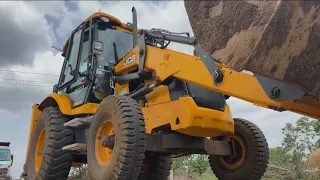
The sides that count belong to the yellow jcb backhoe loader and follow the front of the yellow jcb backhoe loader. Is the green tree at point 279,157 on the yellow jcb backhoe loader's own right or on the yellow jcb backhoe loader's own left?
on the yellow jcb backhoe loader's own left

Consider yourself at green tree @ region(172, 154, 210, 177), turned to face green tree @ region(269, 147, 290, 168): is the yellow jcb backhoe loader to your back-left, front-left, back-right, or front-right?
back-right

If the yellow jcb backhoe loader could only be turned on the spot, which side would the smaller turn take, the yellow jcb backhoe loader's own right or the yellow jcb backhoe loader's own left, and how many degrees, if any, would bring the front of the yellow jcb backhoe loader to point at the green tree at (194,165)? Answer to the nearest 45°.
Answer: approximately 135° to the yellow jcb backhoe loader's own left

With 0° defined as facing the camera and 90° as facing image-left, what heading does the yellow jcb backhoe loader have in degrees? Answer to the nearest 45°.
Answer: approximately 315°
